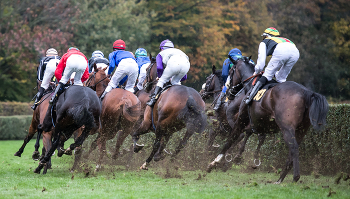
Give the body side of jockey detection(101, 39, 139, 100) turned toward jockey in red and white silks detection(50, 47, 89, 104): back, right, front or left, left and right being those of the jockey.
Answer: left

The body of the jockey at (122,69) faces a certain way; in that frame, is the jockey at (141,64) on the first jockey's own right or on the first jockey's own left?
on the first jockey's own right

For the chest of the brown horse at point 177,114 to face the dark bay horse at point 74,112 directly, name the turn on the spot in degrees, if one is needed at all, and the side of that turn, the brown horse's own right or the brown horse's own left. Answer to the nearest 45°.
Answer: approximately 45° to the brown horse's own left

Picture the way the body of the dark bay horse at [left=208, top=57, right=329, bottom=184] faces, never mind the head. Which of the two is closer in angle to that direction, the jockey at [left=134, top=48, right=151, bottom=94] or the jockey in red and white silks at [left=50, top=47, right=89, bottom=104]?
the jockey

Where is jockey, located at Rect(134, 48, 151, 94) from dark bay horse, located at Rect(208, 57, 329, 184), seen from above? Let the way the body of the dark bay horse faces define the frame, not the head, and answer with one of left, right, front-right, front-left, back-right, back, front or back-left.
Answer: front

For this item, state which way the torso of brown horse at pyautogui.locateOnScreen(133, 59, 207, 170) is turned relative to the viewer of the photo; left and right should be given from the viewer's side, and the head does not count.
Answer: facing away from the viewer and to the left of the viewer

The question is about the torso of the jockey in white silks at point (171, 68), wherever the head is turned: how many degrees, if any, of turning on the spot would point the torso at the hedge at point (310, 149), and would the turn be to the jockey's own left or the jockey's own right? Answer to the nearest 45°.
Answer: approximately 135° to the jockey's own right

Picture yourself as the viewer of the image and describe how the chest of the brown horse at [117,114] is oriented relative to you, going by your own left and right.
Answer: facing away from the viewer and to the left of the viewer

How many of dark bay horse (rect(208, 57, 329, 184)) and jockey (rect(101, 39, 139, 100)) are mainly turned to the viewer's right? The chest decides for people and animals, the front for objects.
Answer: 0

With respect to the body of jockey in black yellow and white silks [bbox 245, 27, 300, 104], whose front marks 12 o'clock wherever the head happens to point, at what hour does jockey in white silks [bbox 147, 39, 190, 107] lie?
The jockey in white silks is roughly at 11 o'clock from the jockey in black yellow and white silks.

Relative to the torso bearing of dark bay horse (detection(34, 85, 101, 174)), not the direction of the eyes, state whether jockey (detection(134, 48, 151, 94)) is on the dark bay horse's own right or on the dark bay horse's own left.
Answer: on the dark bay horse's own right
